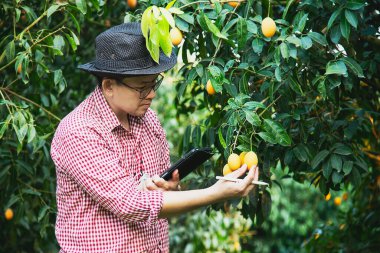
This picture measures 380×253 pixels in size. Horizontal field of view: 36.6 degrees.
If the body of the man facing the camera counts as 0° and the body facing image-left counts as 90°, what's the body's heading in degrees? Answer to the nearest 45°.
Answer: approximately 315°

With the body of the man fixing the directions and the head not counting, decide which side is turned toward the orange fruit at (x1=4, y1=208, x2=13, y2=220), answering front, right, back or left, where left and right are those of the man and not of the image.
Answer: back

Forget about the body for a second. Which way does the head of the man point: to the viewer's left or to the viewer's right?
to the viewer's right
